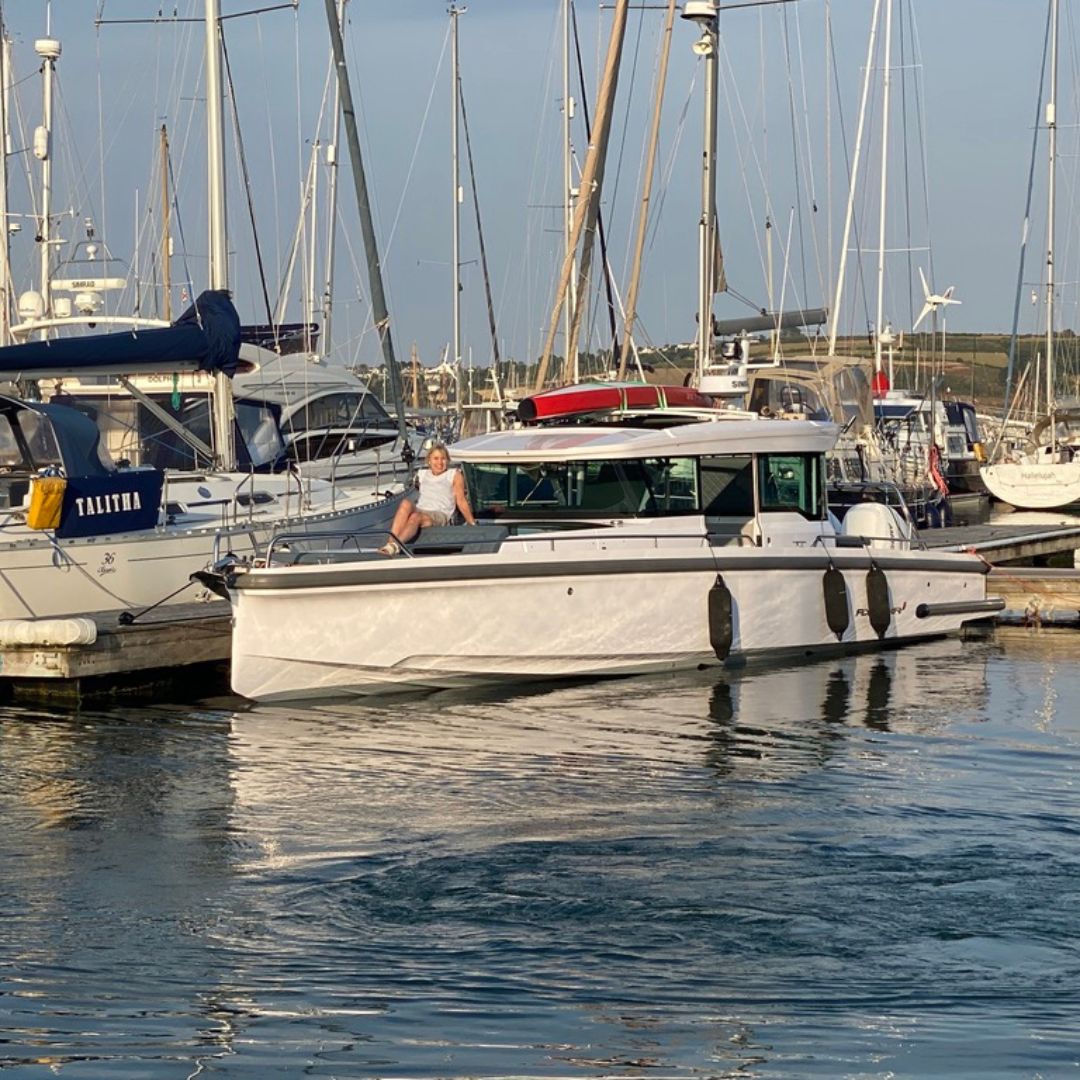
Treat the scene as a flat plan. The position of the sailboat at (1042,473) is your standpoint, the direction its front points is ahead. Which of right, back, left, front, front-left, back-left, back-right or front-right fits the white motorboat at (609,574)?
back

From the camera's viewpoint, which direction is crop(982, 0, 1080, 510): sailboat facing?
away from the camera

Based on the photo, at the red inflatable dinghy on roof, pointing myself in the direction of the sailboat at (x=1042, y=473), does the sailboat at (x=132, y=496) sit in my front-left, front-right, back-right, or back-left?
back-left

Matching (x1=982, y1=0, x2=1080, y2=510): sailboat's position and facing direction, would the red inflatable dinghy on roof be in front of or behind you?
behind

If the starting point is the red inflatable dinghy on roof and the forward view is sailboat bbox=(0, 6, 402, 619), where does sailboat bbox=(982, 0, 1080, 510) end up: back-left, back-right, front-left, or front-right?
back-right
